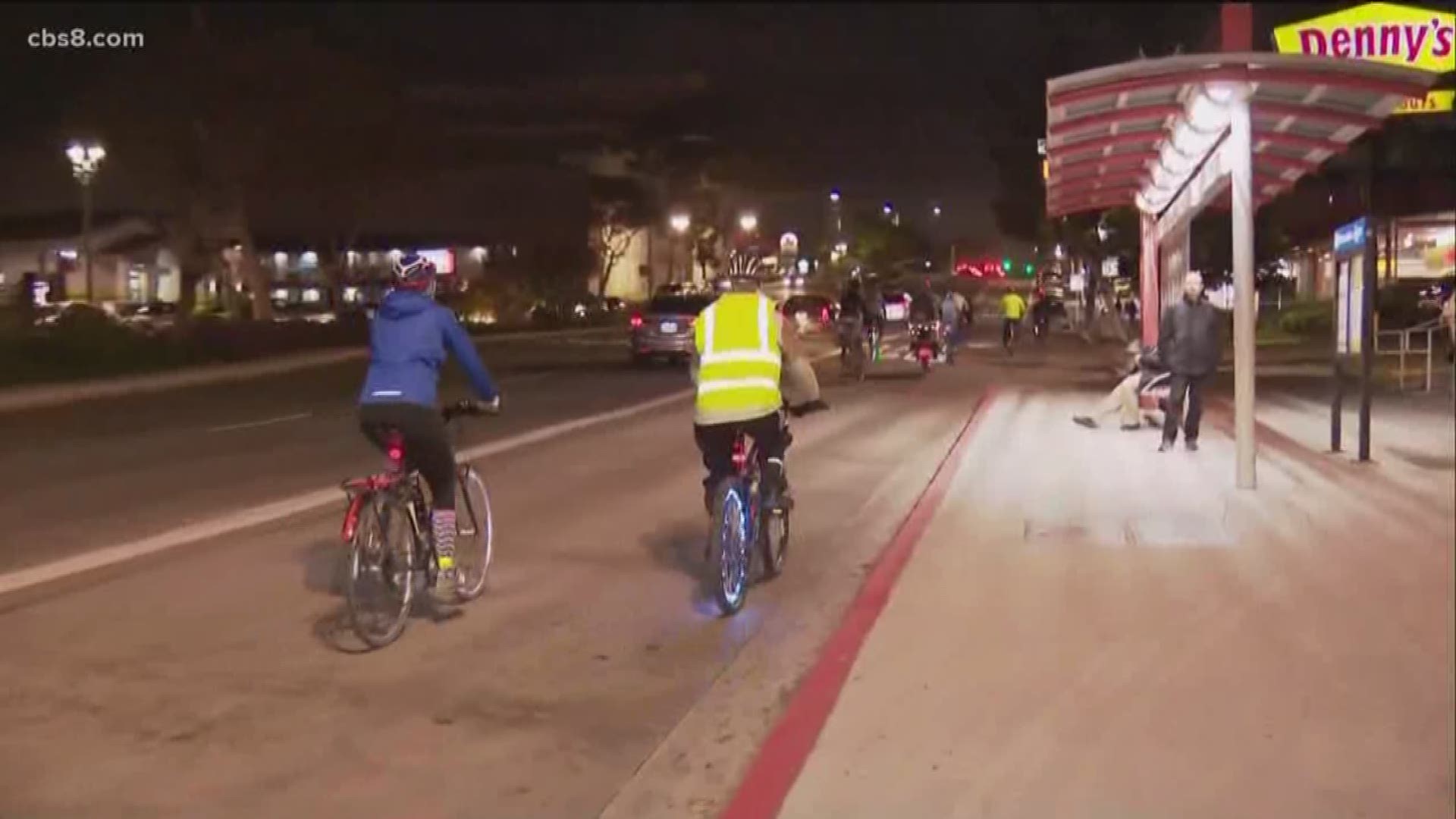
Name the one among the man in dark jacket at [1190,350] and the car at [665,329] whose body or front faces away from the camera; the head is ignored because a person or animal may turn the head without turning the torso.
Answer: the car

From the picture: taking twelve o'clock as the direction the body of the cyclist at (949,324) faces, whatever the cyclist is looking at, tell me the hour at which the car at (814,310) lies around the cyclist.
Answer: The car is roughly at 11 o'clock from the cyclist.

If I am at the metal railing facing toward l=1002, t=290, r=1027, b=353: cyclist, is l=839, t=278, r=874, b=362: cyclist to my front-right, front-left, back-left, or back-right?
front-left

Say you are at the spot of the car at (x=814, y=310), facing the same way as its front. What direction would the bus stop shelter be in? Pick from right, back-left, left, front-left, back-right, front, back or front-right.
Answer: back

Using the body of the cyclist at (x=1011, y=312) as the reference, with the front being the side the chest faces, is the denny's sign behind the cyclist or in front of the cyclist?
behind

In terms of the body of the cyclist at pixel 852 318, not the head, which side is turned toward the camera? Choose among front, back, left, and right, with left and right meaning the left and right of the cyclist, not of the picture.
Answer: back

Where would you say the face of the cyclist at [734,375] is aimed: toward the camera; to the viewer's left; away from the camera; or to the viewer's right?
away from the camera

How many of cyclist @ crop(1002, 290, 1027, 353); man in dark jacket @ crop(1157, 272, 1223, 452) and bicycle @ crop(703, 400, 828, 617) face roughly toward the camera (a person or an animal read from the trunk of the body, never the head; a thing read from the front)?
1

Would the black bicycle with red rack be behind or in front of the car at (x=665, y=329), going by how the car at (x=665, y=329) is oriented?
behind

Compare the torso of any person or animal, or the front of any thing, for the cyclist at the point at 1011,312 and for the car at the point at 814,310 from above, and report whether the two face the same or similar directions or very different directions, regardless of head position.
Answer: same or similar directions

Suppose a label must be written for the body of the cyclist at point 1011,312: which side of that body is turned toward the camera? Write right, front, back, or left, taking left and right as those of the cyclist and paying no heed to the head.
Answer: back

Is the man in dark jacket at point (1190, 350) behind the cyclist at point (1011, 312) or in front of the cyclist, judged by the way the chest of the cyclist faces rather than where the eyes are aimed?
behind

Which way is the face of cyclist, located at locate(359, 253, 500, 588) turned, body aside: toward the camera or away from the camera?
away from the camera

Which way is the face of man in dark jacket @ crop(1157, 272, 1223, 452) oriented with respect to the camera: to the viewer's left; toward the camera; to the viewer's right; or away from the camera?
toward the camera

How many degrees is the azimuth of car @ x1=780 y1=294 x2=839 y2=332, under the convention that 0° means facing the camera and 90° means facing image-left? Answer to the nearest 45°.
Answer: approximately 180°

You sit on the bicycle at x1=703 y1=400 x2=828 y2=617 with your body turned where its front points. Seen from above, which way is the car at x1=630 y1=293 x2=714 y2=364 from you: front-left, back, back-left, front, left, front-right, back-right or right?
front-left

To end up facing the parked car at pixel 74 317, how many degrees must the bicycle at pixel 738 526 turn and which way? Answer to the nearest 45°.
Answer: approximately 90° to its left

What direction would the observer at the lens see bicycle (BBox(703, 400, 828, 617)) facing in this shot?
facing away from the viewer and to the right of the viewer

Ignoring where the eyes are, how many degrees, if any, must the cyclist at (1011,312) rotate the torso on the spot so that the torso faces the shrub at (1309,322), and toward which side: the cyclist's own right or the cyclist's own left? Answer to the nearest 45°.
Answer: approximately 45° to the cyclist's own right

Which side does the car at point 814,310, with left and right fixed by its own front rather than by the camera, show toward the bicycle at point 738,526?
back

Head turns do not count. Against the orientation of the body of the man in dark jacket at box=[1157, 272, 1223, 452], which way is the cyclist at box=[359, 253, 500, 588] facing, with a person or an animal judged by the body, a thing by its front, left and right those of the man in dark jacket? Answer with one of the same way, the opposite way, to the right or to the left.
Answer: the opposite way
